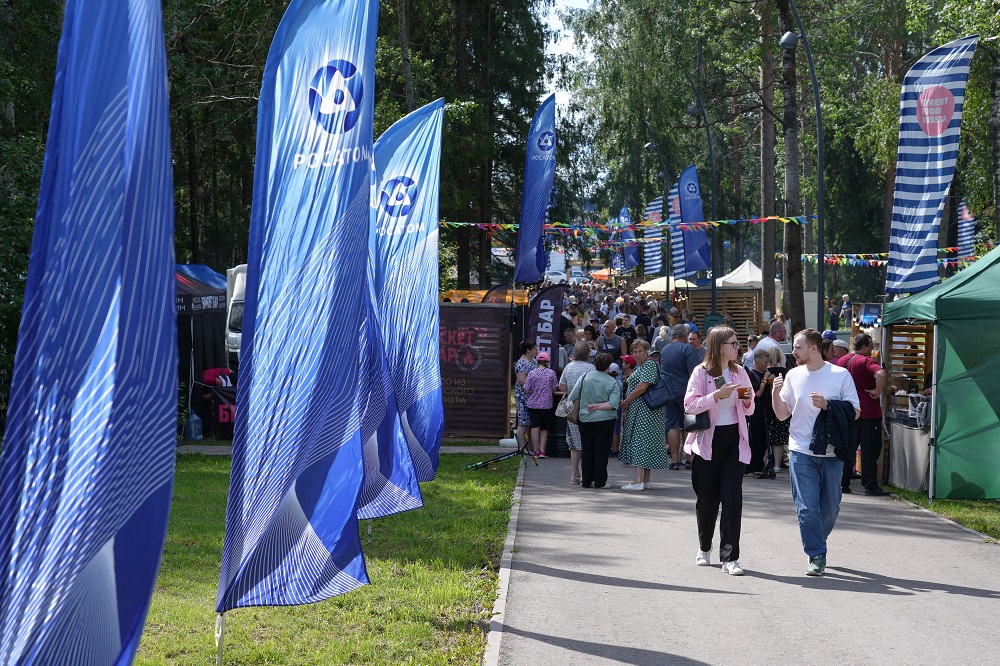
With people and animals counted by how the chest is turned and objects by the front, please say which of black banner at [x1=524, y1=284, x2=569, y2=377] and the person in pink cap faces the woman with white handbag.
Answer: the black banner

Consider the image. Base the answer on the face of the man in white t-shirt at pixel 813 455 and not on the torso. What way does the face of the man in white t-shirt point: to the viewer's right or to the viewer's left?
to the viewer's left

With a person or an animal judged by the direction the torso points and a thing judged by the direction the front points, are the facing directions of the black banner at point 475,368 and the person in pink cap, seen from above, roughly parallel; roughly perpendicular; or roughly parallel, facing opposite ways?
roughly parallel, facing opposite ways

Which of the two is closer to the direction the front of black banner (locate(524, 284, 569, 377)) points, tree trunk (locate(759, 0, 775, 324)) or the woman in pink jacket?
the woman in pink jacket

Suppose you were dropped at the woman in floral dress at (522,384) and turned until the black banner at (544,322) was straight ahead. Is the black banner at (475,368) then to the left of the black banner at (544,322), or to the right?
left

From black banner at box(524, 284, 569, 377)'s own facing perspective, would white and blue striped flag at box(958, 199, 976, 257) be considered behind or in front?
behind

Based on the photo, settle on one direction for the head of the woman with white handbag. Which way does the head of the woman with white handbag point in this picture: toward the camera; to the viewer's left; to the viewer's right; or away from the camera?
away from the camera

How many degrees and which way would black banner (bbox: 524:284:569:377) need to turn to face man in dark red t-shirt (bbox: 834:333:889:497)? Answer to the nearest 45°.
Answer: approximately 45° to its left

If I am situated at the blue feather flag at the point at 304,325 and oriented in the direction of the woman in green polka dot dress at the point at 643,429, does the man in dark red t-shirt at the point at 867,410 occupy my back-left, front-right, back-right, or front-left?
front-right

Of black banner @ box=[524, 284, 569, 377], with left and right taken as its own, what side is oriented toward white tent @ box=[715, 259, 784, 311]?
back

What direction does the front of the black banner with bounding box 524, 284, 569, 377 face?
toward the camera

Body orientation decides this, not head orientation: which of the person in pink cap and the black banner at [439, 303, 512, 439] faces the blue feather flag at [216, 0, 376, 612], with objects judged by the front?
the black banner

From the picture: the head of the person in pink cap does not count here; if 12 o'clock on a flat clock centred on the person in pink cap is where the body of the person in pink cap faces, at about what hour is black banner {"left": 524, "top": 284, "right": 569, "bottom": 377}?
The black banner is roughly at 12 o'clock from the person in pink cap.

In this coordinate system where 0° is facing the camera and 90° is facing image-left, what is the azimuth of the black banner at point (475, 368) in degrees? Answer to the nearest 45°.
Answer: approximately 0°

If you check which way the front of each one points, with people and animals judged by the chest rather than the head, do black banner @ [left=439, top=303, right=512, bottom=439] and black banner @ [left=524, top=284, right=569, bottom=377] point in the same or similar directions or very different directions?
same or similar directions

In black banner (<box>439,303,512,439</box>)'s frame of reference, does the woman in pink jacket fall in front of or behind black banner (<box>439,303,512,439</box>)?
in front
